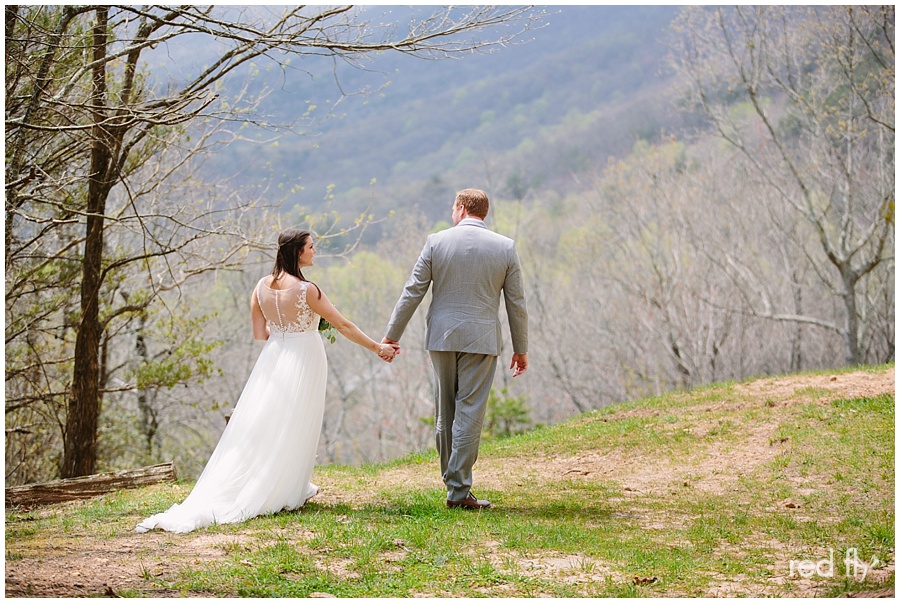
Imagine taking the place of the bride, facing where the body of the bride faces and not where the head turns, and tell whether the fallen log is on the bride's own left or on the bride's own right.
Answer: on the bride's own left

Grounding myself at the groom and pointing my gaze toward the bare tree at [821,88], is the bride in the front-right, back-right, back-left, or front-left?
back-left

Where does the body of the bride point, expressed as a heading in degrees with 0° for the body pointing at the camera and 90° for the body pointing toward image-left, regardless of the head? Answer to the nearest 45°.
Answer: approximately 225°

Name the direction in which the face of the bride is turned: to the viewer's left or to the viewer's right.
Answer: to the viewer's right

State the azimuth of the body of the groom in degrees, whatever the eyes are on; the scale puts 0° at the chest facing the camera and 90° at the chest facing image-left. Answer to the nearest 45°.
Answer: approximately 180°
